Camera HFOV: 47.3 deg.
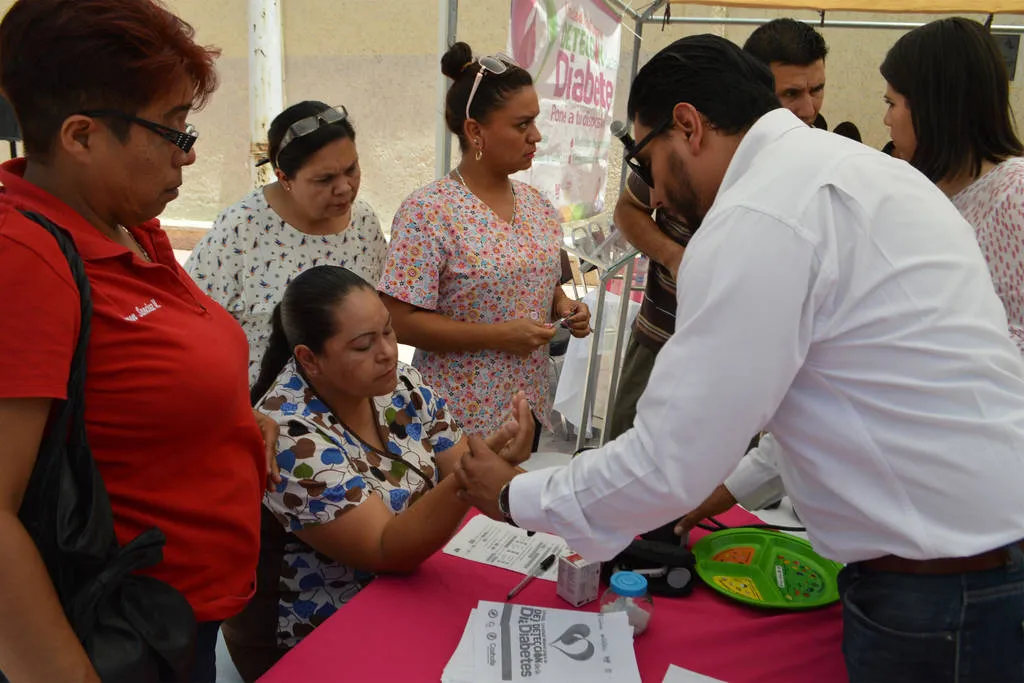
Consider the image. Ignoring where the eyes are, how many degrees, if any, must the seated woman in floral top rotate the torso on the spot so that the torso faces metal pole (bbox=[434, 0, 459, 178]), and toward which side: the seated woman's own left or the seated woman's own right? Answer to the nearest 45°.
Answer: approximately 135° to the seated woman's own left

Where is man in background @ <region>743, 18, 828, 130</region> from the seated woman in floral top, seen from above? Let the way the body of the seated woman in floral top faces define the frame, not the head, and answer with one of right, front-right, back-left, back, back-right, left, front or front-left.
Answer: left

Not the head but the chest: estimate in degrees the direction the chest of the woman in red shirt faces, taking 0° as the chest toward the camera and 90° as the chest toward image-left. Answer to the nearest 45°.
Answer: approximately 315°

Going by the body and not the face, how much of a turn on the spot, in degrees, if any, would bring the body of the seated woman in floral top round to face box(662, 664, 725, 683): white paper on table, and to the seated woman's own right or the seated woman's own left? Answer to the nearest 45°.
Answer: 0° — they already face it

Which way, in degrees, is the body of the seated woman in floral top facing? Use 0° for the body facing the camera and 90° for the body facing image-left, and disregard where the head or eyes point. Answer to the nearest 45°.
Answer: approximately 315°

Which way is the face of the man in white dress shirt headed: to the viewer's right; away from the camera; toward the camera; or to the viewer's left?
to the viewer's left

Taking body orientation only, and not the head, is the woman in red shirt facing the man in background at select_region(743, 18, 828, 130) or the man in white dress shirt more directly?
the man in white dress shirt

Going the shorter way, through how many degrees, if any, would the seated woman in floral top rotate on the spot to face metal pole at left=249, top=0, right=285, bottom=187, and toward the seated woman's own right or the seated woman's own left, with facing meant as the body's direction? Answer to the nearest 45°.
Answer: approximately 135° to the seated woman's own left

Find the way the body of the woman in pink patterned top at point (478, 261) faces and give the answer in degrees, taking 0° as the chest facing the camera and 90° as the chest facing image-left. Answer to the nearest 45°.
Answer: approximately 315°
